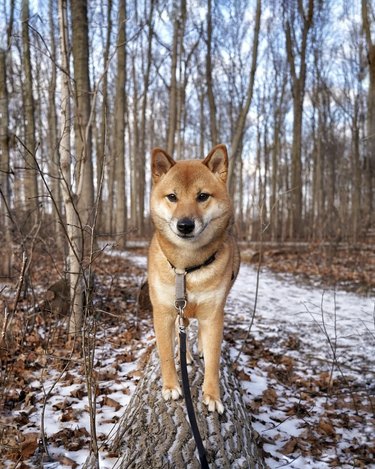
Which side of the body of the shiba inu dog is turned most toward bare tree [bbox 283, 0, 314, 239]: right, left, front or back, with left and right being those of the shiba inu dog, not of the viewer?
back

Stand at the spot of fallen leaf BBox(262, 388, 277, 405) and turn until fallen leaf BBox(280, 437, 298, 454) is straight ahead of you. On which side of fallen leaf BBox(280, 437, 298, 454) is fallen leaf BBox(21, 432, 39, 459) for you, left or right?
right

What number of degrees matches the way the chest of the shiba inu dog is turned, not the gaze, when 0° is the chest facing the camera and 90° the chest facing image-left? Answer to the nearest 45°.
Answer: approximately 0°
